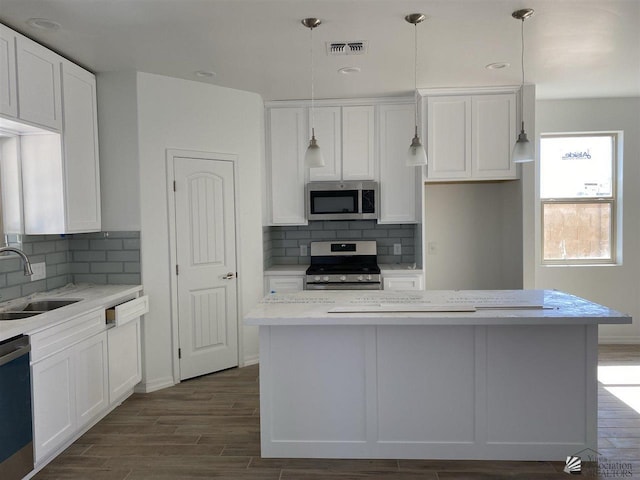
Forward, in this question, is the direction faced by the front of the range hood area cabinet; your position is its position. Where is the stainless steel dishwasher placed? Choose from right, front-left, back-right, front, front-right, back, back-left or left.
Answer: front-right

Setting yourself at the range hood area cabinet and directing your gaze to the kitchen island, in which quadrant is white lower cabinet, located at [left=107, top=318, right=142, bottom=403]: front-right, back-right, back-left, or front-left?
front-right

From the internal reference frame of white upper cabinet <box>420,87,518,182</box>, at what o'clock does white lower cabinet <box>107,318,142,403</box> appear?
The white lower cabinet is roughly at 2 o'clock from the white upper cabinet.

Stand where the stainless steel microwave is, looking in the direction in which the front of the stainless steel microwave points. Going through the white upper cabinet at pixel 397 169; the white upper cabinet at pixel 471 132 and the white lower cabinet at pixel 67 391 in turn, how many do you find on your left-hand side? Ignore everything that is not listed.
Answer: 2

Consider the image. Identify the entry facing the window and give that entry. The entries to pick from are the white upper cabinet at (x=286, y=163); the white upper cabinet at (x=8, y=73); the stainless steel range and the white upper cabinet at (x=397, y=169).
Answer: the white upper cabinet at (x=8, y=73)

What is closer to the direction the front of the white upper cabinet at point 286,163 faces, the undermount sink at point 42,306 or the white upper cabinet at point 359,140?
the undermount sink

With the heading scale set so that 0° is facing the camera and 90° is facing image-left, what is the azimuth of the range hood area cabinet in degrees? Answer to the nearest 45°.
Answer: approximately 0°

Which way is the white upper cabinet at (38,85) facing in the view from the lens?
facing the viewer and to the right of the viewer

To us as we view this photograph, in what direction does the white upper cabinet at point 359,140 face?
facing the viewer

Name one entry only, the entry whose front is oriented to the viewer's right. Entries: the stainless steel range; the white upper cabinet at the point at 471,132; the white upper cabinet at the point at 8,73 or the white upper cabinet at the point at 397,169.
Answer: the white upper cabinet at the point at 8,73

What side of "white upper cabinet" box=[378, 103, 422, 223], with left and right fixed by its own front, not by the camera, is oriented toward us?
front

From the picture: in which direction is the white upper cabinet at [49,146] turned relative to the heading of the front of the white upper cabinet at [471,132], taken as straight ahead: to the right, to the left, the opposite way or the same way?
to the left

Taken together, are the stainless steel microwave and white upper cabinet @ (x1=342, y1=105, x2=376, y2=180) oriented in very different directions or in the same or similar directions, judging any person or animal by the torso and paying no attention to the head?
same or similar directions

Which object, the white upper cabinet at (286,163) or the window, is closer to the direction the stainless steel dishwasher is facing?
the window

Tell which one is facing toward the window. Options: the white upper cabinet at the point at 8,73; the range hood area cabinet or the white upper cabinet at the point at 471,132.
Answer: the white upper cabinet at the point at 8,73

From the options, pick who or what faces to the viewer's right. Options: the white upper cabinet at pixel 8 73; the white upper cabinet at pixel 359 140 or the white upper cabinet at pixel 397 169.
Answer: the white upper cabinet at pixel 8 73

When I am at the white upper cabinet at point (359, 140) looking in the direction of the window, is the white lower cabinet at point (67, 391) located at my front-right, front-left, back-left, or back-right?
back-right
